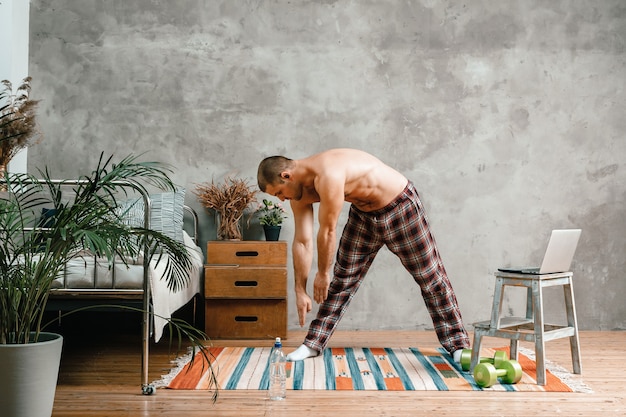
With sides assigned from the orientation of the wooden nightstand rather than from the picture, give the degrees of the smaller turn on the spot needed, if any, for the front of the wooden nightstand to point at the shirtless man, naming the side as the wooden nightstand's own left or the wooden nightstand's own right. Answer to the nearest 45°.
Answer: approximately 45° to the wooden nightstand's own left

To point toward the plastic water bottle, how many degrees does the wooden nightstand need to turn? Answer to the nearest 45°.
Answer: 0° — it already faces it

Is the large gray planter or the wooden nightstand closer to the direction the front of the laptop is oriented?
the wooden nightstand

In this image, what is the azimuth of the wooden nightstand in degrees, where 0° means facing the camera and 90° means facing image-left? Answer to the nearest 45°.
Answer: approximately 0°

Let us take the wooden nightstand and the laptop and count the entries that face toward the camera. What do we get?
1

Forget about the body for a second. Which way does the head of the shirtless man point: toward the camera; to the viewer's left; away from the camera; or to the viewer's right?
to the viewer's left

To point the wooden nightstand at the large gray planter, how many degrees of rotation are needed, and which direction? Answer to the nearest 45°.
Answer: approximately 45° to its right

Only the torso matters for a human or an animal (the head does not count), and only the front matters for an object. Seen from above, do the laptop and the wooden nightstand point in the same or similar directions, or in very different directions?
very different directions

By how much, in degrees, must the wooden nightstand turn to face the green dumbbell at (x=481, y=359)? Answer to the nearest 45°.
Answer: approximately 45° to its left

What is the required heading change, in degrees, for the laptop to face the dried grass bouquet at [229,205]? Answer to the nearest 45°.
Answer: approximately 45° to its left

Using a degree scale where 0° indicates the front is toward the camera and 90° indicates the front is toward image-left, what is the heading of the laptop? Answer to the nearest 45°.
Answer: approximately 135°
